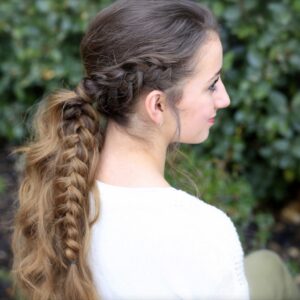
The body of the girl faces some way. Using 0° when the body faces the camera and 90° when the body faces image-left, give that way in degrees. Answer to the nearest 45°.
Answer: approximately 225°

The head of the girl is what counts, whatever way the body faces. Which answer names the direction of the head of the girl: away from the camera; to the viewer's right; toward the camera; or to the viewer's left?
to the viewer's right
